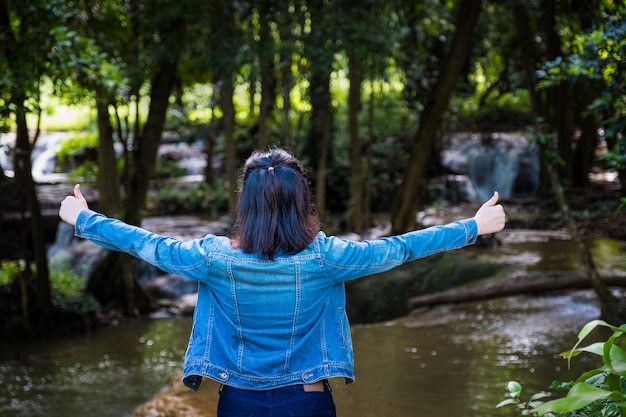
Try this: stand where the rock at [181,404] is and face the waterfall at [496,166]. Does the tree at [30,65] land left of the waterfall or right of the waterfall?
left

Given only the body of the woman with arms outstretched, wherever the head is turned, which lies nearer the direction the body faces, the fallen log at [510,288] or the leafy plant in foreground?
the fallen log

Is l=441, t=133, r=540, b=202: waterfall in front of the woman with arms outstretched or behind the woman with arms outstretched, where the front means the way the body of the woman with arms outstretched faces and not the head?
in front

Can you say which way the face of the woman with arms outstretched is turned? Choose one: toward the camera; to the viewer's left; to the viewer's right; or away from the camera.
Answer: away from the camera

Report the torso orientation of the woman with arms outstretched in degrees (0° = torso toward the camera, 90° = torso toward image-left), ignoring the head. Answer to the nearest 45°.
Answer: approximately 180°

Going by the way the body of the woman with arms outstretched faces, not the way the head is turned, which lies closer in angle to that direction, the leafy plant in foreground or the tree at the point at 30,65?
the tree

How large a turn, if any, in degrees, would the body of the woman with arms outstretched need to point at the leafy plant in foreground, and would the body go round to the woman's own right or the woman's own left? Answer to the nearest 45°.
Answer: approximately 90° to the woman's own right

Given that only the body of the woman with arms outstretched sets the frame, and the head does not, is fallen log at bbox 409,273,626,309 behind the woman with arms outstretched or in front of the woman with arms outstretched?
in front
